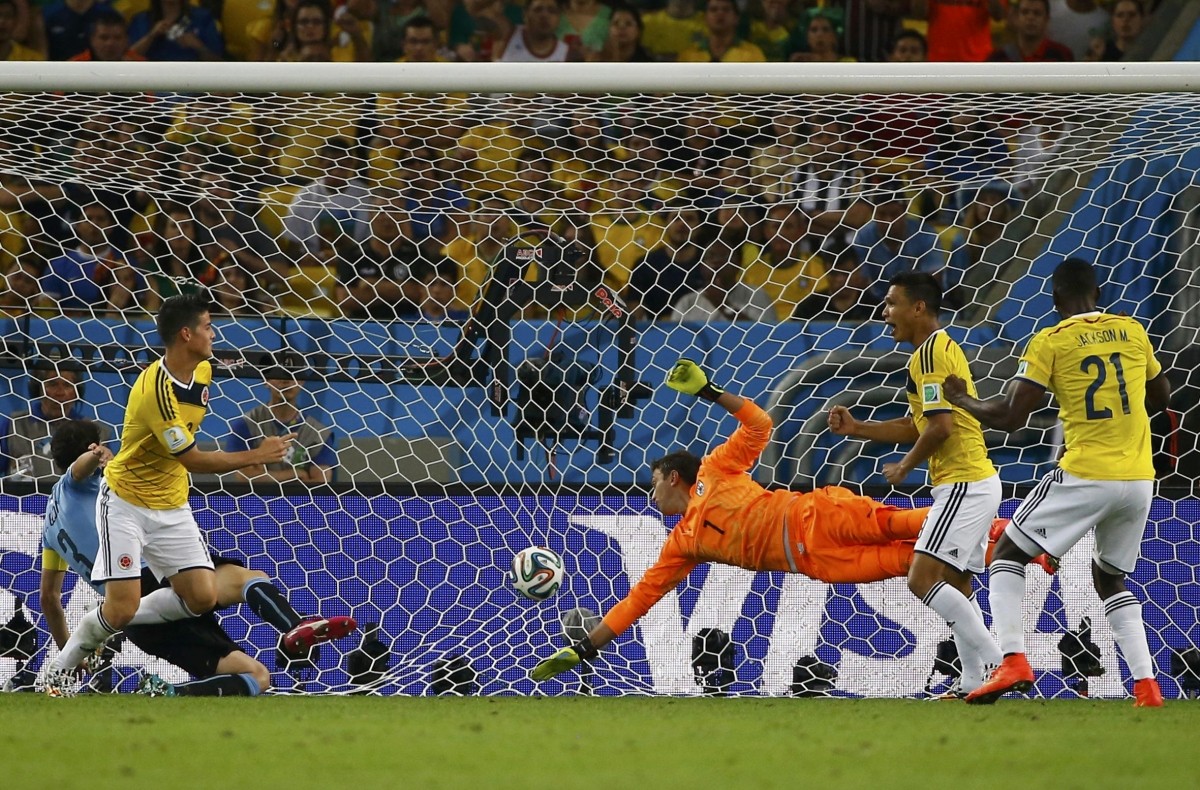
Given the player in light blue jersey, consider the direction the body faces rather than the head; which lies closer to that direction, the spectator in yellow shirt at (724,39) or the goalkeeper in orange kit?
the spectator in yellow shirt

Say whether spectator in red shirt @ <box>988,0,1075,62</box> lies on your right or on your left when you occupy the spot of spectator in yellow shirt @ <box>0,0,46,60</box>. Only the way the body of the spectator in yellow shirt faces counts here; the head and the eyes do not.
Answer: on your left

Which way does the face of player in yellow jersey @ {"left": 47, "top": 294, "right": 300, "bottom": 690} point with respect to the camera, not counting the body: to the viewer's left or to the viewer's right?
to the viewer's right

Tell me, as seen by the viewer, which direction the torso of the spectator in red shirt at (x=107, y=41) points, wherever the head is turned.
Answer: toward the camera

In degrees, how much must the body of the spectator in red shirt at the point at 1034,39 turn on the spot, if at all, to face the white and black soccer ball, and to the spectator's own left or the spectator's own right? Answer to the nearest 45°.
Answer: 0° — they already face it

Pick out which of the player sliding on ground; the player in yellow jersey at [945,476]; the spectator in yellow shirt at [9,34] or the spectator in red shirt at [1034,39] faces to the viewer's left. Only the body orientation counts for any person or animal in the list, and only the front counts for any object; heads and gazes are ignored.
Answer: the player in yellow jersey

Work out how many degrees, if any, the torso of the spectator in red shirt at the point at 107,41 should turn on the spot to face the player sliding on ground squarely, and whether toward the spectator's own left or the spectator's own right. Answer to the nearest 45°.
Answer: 0° — they already face them

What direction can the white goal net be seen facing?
toward the camera

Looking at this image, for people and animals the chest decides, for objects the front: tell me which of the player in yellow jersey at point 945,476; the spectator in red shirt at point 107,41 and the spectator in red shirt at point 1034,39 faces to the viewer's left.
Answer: the player in yellow jersey

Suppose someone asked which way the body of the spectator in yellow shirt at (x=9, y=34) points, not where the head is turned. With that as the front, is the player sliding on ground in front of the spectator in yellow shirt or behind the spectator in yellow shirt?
in front
